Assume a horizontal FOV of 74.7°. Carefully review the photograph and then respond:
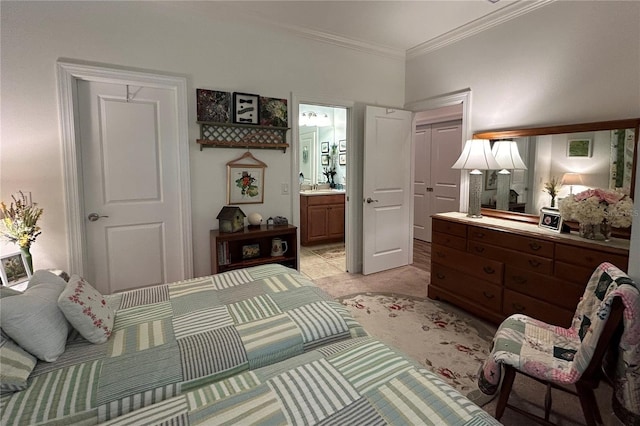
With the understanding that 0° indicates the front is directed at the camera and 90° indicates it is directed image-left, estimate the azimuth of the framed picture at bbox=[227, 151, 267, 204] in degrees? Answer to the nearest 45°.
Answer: approximately 0°

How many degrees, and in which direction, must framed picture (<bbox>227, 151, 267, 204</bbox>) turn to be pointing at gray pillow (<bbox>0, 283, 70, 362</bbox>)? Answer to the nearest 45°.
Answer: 0° — it already faces it

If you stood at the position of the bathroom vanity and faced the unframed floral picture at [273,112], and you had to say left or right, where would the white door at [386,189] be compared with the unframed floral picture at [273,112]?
left

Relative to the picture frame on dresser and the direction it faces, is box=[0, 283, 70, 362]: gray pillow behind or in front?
in front

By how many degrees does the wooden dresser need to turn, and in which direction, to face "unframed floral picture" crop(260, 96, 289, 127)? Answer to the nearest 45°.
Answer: approximately 45° to its right
